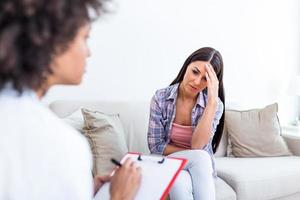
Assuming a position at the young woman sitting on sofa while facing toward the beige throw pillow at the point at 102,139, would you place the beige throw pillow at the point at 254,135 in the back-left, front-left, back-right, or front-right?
back-right

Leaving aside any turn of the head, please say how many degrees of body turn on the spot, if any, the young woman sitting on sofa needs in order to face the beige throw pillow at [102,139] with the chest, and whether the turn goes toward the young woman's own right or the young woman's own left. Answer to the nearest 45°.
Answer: approximately 90° to the young woman's own right

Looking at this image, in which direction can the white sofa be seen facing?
toward the camera

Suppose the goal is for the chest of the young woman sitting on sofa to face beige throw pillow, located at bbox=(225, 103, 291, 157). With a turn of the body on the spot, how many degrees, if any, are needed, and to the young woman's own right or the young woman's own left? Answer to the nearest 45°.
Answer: approximately 135° to the young woman's own left

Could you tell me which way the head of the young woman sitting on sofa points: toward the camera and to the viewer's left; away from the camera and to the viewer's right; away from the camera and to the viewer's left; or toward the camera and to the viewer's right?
toward the camera and to the viewer's left

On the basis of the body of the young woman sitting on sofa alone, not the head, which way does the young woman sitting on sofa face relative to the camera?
toward the camera
